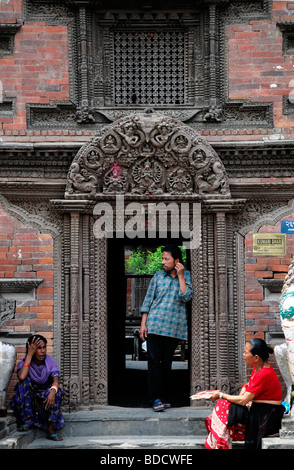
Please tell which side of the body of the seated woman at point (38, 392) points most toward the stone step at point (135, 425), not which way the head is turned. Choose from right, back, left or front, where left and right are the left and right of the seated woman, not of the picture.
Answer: left

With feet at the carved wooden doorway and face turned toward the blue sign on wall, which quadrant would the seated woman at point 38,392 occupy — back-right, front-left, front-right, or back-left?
back-right

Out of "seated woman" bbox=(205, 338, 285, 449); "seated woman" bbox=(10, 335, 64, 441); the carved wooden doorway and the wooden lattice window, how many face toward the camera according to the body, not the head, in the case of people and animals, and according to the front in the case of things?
3

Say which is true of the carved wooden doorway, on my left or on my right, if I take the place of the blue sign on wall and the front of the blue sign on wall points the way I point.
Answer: on my right

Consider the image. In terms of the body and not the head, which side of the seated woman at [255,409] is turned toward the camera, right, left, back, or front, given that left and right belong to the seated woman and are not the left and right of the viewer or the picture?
left

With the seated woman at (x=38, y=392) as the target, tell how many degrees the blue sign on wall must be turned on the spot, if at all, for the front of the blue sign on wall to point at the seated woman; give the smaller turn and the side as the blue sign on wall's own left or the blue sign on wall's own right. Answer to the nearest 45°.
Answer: approximately 45° to the blue sign on wall's own right

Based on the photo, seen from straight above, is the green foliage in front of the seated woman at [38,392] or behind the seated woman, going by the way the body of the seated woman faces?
behind

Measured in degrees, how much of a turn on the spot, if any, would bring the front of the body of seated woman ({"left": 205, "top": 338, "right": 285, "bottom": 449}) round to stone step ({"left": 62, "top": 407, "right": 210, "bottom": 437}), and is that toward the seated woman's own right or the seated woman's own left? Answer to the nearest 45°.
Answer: approximately 45° to the seated woman's own right

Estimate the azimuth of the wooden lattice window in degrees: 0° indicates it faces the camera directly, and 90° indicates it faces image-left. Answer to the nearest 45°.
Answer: approximately 0°

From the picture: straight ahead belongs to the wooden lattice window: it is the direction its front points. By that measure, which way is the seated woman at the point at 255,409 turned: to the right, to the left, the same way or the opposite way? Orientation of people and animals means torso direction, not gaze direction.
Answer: to the right

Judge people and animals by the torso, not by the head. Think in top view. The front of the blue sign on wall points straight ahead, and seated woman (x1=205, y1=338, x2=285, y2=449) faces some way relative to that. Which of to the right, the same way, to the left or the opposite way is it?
to the right

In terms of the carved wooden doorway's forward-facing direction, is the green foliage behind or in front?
behind
